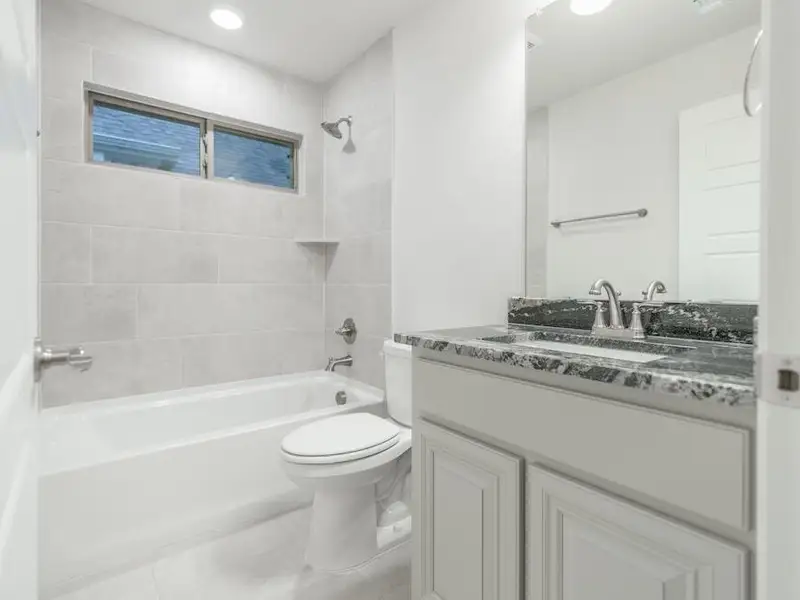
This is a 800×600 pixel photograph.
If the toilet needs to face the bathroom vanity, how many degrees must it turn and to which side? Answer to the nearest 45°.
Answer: approximately 90° to its left

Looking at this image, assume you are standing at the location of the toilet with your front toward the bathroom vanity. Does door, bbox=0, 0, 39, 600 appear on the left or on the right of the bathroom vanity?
right

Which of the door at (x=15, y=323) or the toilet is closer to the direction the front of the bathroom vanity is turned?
the door

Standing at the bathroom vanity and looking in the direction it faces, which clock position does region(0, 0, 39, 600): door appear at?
The door is roughly at 12 o'clock from the bathroom vanity.

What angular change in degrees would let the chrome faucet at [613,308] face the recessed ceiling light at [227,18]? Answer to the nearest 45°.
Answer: approximately 45° to its right

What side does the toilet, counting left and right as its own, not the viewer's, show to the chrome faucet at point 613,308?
left

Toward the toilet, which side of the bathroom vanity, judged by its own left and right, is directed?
right

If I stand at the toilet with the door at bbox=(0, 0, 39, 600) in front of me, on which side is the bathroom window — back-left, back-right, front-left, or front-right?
back-right

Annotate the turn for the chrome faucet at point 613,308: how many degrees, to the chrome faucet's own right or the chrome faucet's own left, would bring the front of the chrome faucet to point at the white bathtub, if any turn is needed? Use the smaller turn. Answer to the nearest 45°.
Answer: approximately 45° to the chrome faucet's own right

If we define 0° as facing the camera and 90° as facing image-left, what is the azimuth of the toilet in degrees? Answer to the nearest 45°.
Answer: approximately 45°

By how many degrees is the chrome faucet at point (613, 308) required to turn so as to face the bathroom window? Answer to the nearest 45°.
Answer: approximately 45° to its right
